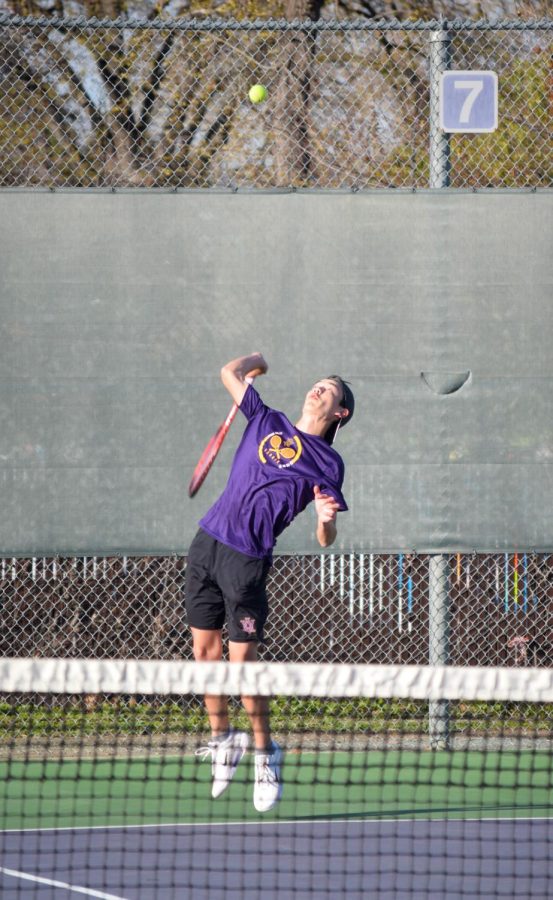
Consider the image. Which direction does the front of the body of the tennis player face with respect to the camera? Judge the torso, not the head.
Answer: toward the camera

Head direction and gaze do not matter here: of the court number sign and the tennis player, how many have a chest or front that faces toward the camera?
2

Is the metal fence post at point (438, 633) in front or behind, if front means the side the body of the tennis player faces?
behind

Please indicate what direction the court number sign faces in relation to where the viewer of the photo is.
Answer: facing the viewer
